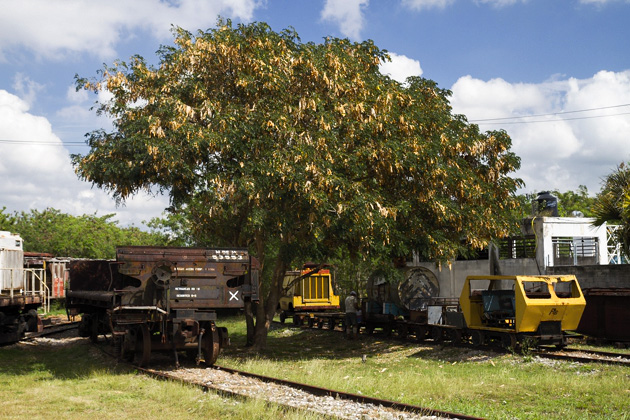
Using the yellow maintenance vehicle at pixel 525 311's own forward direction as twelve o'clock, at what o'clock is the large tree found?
The large tree is roughly at 4 o'clock from the yellow maintenance vehicle.

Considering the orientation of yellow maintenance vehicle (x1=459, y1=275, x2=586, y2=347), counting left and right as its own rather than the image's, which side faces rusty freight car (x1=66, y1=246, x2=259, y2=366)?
right

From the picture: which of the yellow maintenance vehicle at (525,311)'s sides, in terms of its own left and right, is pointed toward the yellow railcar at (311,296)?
back

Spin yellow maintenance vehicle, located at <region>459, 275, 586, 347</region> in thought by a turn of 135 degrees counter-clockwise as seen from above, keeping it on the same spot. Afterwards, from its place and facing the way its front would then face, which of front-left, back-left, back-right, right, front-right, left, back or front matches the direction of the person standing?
front-left

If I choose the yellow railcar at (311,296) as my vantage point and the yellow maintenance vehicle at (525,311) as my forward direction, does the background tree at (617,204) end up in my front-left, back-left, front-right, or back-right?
front-left

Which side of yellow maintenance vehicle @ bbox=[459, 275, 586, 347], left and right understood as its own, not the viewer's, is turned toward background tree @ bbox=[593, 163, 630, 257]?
left

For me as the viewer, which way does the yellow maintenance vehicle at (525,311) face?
facing the viewer and to the right of the viewer
